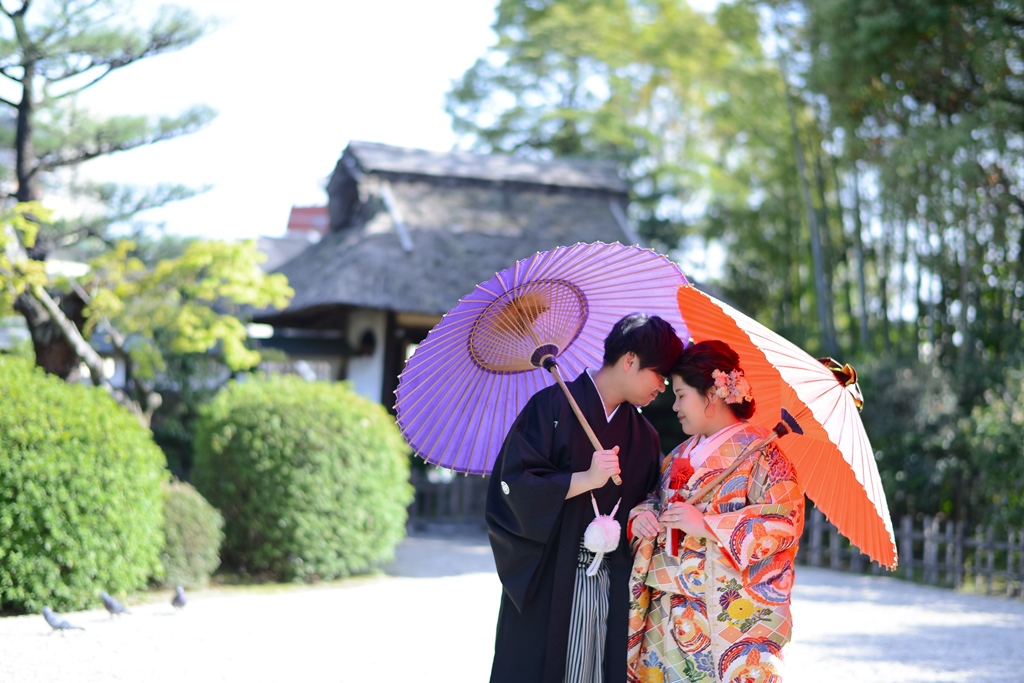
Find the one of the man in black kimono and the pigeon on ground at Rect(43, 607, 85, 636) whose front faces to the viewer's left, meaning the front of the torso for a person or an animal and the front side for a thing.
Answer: the pigeon on ground

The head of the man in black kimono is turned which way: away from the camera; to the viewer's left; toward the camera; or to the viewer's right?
to the viewer's right

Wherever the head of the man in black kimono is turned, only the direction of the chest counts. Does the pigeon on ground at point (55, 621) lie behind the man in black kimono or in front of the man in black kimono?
behind

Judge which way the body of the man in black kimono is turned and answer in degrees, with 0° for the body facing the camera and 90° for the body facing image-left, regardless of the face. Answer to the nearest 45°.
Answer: approximately 315°

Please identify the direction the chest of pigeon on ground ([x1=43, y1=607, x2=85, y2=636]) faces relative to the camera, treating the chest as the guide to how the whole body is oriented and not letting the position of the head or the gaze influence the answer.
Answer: to the viewer's left

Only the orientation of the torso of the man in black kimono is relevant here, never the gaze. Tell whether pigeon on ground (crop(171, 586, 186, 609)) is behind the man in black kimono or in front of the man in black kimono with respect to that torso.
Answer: behind
